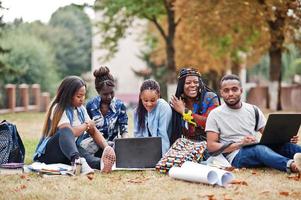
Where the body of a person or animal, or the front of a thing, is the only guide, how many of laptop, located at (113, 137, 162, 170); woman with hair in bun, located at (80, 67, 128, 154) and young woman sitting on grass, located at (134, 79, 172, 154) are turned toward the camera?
2

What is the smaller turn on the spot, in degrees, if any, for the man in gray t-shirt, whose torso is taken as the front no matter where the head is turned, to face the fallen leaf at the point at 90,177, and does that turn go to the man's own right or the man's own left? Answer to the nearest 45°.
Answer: approximately 90° to the man's own right

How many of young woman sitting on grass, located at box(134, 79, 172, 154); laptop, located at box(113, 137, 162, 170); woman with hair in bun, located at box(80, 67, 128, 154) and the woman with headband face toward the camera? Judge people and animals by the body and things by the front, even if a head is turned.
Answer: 3

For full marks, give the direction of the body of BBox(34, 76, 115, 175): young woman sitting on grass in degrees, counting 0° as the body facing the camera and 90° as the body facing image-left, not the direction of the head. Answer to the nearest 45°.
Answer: approximately 315°

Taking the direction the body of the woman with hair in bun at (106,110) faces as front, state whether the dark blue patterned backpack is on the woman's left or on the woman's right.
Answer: on the woman's right

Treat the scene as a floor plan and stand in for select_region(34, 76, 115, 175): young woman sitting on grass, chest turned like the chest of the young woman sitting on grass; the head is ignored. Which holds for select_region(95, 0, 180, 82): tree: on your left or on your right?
on your left

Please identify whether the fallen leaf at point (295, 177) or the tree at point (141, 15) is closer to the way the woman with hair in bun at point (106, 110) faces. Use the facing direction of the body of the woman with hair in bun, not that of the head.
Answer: the fallen leaf

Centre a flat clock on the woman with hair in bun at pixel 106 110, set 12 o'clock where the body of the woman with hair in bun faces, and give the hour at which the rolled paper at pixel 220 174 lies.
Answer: The rolled paper is roughly at 11 o'clock from the woman with hair in bun.

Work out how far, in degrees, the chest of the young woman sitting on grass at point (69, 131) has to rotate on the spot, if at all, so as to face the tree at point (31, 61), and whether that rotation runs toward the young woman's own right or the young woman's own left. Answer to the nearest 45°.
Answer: approximately 135° to the young woman's own left

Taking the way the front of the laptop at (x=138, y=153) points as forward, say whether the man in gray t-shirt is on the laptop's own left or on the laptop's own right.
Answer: on the laptop's own right

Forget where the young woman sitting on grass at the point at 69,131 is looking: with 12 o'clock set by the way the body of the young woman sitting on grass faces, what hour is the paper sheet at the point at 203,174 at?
The paper sheet is roughly at 12 o'clock from the young woman sitting on grass.
